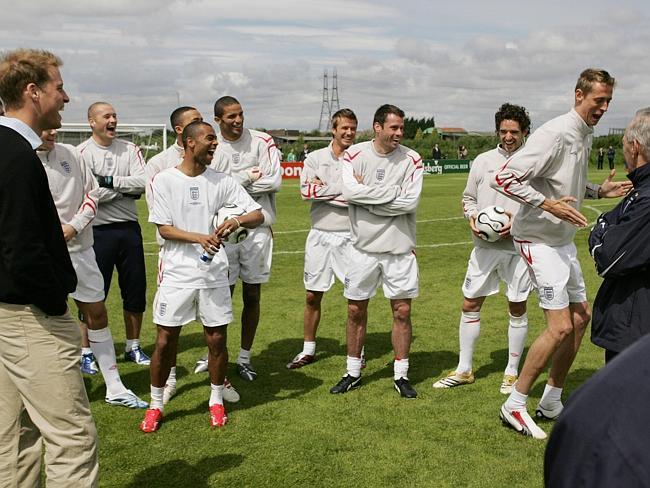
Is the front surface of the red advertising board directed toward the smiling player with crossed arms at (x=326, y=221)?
yes

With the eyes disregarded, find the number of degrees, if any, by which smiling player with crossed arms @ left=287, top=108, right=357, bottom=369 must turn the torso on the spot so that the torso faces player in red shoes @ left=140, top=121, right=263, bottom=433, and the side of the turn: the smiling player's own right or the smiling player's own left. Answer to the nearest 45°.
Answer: approximately 45° to the smiling player's own right

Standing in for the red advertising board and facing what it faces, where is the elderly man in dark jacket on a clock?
The elderly man in dark jacket is roughly at 12 o'clock from the red advertising board.

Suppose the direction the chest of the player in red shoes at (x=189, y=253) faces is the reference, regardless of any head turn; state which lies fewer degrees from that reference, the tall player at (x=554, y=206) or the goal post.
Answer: the tall player

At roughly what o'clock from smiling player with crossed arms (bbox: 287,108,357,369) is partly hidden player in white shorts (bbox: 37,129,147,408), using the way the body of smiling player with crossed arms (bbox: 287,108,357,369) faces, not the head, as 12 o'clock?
partly hidden player in white shorts (bbox: 37,129,147,408) is roughly at 2 o'clock from smiling player with crossed arms (bbox: 287,108,357,369).

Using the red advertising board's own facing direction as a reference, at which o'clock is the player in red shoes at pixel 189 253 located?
The player in red shoes is roughly at 12 o'clock from the red advertising board.

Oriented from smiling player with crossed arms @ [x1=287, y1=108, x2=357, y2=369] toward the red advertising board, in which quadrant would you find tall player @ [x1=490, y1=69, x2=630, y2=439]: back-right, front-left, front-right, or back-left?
back-right

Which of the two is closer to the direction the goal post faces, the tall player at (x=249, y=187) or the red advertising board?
the tall player

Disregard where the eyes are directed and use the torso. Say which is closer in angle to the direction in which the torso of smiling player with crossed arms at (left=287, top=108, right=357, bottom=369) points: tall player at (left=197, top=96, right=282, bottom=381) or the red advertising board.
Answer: the tall player

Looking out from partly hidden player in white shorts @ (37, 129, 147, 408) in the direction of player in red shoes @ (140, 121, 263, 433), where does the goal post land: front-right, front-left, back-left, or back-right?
back-left

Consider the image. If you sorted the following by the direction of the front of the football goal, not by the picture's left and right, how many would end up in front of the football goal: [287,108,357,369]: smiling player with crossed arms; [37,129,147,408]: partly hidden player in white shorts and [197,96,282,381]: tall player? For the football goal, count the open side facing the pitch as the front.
3

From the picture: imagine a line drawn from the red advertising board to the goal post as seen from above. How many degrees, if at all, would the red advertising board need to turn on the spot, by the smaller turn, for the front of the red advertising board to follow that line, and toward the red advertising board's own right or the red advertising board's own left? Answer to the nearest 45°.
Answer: approximately 90° to the red advertising board's own right
